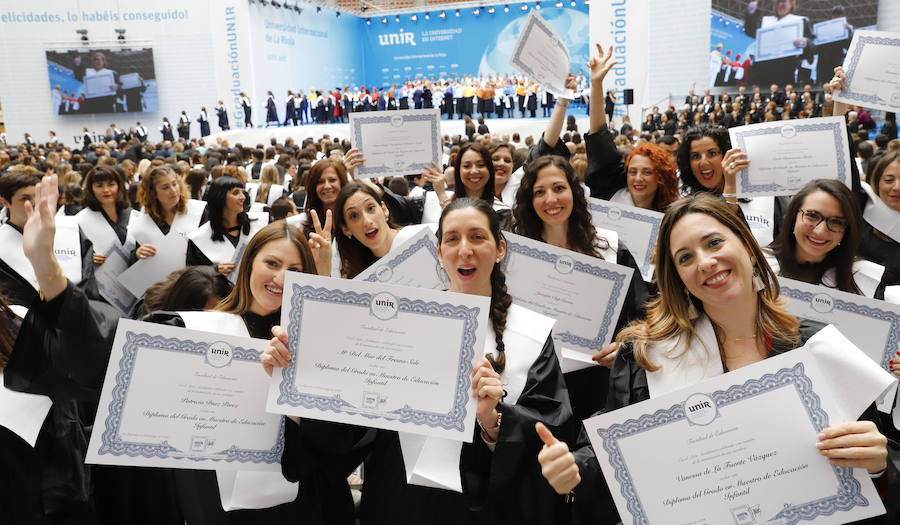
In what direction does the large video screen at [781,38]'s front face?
toward the camera

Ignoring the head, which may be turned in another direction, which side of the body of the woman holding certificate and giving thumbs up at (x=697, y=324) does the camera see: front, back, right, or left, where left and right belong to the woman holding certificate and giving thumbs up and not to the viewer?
front

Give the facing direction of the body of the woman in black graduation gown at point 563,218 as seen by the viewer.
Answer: toward the camera

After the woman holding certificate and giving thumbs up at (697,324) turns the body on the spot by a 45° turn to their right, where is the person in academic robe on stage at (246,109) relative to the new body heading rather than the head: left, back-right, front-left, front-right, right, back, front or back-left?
right

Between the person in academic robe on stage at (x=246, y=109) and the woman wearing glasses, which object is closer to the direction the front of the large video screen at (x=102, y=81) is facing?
the woman wearing glasses

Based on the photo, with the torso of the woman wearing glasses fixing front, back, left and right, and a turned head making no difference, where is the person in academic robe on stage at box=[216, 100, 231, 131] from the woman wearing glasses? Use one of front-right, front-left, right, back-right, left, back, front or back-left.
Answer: back-right

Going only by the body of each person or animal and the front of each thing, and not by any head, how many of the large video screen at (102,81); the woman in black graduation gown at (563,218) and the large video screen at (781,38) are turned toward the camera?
3

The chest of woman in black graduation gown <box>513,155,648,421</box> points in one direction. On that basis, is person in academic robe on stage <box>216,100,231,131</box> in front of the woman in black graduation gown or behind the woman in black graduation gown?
behind

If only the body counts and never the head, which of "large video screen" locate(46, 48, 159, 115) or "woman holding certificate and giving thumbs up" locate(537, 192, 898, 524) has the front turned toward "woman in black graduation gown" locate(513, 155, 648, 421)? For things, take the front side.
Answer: the large video screen

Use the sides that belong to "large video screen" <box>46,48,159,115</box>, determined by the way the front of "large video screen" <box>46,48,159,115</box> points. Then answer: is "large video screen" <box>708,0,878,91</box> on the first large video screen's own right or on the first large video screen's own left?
on the first large video screen's own left

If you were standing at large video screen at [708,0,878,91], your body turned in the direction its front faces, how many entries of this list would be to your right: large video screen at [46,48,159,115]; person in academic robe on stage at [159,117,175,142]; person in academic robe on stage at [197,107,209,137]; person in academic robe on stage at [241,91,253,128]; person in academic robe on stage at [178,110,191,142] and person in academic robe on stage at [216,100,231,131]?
6
